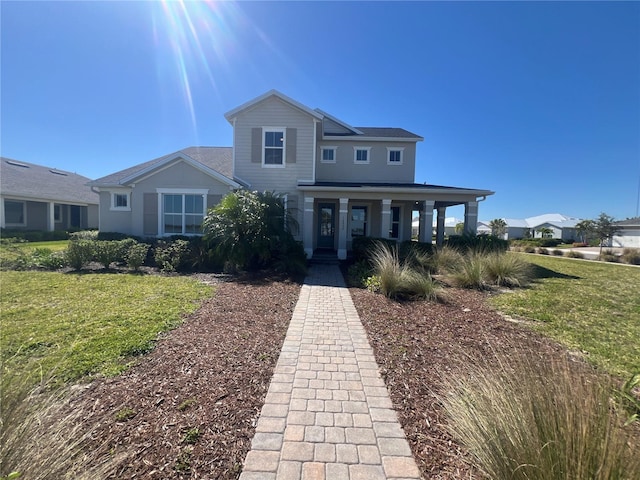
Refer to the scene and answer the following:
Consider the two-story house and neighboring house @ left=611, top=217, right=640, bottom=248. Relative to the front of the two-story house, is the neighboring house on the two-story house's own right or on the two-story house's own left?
on the two-story house's own left

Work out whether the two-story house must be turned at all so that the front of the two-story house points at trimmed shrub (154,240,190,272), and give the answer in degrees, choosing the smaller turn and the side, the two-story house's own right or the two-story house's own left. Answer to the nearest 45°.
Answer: approximately 45° to the two-story house's own right

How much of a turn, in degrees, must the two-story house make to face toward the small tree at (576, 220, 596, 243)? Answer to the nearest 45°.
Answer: approximately 135° to its left

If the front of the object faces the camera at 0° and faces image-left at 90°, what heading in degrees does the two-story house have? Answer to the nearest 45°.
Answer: approximately 0°

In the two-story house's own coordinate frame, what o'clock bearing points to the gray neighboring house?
The gray neighboring house is roughly at 4 o'clock from the two-story house.

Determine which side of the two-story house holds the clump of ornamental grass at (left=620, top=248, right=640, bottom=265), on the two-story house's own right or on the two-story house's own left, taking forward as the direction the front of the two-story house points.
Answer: on the two-story house's own left

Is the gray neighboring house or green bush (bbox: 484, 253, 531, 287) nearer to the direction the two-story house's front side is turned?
the green bush

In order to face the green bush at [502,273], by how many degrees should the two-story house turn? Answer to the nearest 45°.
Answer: approximately 45° to its left

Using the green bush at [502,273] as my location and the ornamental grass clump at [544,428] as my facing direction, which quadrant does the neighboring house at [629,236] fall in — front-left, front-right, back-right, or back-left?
back-left

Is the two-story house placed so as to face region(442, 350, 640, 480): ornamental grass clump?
yes

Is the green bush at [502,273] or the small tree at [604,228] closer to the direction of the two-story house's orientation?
the green bush

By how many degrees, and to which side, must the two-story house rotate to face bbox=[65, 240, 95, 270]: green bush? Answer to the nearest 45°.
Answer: approximately 45° to its right

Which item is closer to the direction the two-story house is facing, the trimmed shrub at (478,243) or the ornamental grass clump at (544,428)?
the ornamental grass clump
